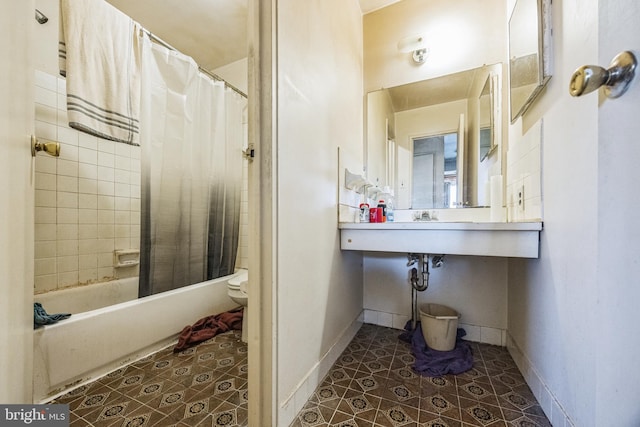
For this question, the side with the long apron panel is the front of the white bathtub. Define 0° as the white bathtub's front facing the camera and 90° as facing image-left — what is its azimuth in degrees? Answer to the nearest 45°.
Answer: approximately 315°

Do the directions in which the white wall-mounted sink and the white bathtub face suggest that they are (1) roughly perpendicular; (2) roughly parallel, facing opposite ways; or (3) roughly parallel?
roughly perpendicular

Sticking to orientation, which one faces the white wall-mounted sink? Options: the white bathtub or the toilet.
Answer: the white bathtub

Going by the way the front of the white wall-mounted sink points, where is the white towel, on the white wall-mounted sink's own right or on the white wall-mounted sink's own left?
on the white wall-mounted sink's own right

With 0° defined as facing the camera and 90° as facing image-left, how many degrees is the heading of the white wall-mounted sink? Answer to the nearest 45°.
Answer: approximately 0°
